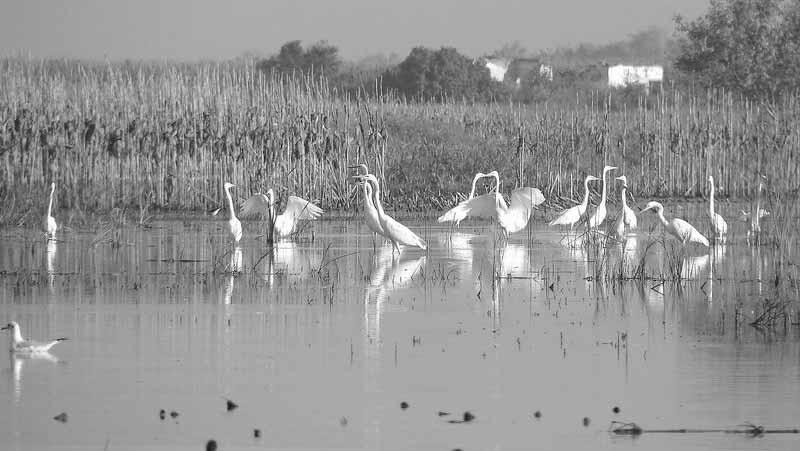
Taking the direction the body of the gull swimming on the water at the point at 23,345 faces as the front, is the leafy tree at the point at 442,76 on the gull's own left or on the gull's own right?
on the gull's own right

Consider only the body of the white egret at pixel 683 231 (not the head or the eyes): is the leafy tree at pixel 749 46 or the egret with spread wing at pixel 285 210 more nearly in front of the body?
the egret with spread wing

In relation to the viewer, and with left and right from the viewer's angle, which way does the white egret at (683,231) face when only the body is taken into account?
facing to the left of the viewer

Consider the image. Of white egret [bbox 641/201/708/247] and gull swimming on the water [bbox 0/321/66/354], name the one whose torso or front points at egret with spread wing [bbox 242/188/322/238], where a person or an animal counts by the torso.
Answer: white egret [bbox 641/201/708/247]

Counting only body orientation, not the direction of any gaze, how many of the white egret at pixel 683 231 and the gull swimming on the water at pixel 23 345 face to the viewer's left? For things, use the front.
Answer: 2

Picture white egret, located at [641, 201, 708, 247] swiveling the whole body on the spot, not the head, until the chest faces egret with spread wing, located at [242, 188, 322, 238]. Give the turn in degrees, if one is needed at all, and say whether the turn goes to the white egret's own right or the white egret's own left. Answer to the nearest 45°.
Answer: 0° — it already faces it

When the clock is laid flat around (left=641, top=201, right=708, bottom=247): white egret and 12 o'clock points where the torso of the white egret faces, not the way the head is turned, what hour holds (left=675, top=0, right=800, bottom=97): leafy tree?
The leafy tree is roughly at 3 o'clock from the white egret.

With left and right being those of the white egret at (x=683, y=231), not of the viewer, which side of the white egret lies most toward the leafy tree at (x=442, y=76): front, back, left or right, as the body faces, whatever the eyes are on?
right

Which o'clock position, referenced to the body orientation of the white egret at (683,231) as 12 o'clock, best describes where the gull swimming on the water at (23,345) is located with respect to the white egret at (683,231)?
the gull swimming on the water at (23,345) is roughly at 10 o'clock from the white egret at (683,231).

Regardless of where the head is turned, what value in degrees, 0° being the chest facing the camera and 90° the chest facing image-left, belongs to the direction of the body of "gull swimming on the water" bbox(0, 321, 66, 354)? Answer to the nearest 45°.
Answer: approximately 90°
